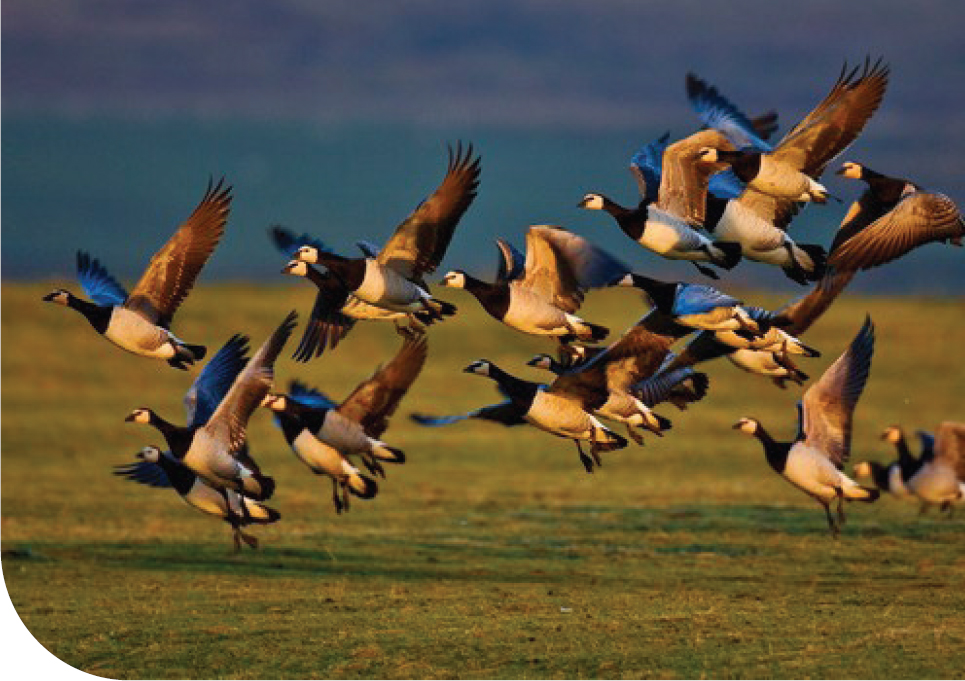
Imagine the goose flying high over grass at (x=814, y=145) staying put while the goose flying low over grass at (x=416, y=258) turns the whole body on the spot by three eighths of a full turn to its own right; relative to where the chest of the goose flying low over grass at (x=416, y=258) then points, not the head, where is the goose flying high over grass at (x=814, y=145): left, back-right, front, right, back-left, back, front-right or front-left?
front-right

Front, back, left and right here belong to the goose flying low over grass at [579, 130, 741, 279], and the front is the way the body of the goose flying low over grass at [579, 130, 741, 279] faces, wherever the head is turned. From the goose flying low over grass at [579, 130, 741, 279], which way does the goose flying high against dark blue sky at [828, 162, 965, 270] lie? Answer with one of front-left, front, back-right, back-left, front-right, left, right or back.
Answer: back

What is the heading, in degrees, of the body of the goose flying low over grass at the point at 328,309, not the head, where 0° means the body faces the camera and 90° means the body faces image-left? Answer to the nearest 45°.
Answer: approximately 90°

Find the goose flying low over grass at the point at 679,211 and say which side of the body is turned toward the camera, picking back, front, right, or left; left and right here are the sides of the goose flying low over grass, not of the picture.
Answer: left

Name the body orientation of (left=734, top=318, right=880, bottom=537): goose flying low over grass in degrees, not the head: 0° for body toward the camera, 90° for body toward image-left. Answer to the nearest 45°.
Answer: approximately 90°

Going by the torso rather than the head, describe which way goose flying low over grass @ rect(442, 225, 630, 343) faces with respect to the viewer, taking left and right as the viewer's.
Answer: facing to the left of the viewer

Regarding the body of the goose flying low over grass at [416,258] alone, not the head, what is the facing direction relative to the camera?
to the viewer's left

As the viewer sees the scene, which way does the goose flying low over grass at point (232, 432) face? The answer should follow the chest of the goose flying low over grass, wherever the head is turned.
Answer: to the viewer's left

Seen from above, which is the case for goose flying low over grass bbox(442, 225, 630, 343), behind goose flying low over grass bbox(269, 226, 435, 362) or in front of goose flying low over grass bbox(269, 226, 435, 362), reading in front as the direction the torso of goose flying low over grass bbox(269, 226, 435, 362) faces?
behind

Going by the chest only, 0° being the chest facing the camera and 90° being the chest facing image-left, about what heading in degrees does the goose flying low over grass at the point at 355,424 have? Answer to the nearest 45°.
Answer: approximately 90°

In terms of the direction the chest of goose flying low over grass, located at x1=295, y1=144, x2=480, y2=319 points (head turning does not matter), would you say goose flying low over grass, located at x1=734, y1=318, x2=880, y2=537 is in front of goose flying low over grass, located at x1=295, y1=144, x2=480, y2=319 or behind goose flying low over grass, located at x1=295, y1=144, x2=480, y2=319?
behind

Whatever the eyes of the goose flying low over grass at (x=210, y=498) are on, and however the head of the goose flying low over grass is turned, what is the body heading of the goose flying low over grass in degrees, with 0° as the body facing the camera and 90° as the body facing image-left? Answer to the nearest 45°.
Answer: approximately 90°

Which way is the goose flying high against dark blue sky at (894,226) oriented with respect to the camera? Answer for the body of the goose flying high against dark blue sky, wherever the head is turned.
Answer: to the viewer's left
